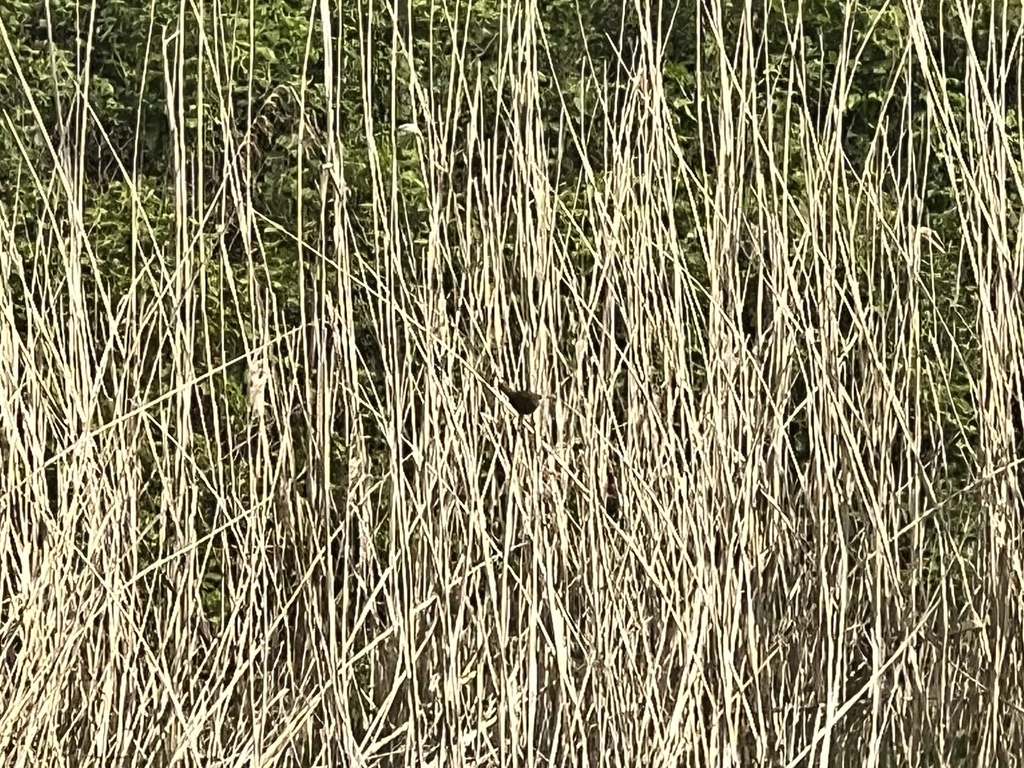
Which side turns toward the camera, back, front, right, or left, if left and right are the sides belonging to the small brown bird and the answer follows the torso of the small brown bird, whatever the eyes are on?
right
